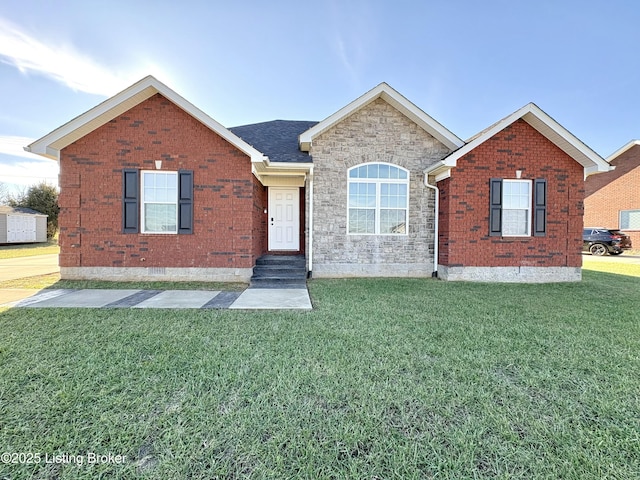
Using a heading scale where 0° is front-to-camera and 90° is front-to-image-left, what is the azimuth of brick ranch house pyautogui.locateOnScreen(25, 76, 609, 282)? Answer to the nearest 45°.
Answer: approximately 0°

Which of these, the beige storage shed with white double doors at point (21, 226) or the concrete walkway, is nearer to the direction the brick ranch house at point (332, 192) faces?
the concrete walkway

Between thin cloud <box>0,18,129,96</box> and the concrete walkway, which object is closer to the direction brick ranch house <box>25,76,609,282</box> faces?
the concrete walkway

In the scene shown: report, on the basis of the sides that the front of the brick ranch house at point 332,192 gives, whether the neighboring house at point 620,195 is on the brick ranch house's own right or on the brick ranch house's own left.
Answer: on the brick ranch house's own left

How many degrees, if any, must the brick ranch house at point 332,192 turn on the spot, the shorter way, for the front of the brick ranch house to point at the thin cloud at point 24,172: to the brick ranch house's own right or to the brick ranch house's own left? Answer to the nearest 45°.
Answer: approximately 135° to the brick ranch house's own right

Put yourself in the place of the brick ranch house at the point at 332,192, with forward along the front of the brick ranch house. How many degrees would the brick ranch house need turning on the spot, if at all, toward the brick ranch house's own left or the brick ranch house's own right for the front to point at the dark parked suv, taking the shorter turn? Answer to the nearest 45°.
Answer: approximately 135° to the brick ranch house's own left

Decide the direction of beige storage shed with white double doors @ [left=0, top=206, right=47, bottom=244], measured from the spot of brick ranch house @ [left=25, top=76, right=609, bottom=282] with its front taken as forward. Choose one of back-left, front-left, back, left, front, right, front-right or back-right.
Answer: back-right
